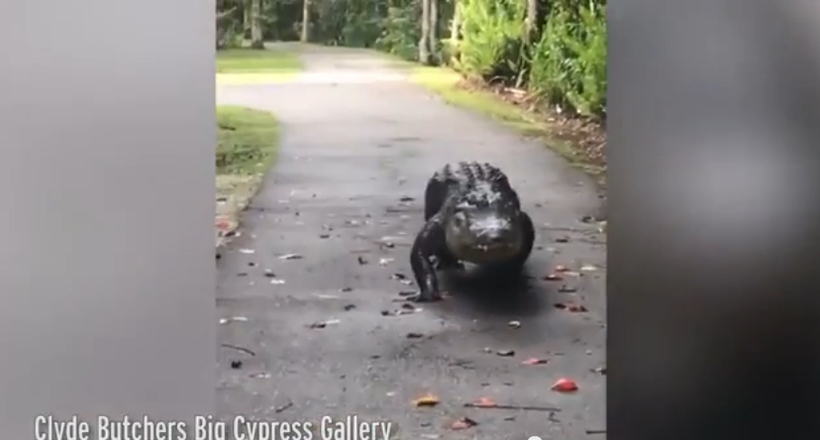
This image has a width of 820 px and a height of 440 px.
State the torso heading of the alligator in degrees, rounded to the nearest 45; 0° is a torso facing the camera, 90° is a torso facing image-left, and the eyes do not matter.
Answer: approximately 0°
